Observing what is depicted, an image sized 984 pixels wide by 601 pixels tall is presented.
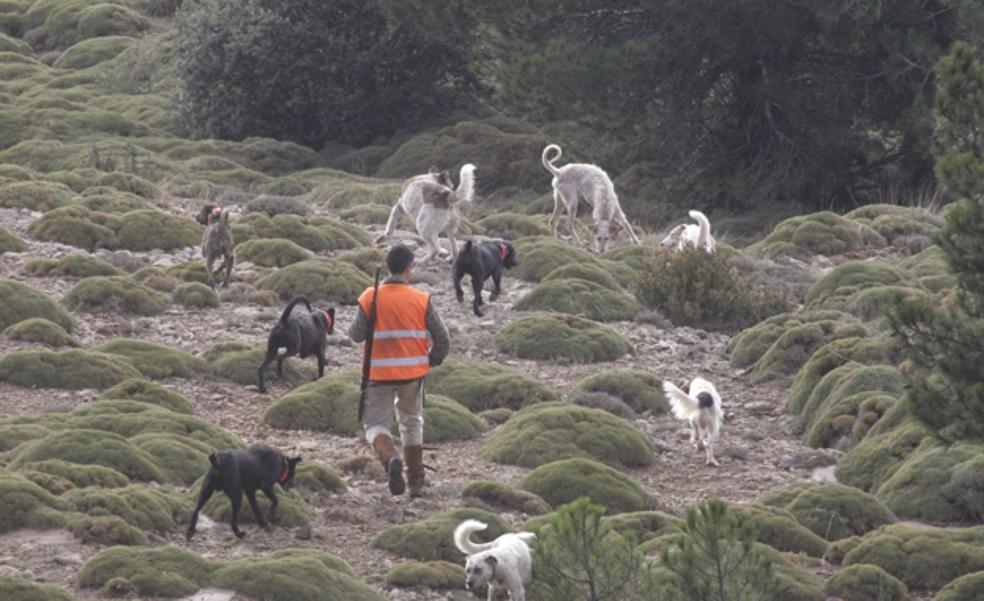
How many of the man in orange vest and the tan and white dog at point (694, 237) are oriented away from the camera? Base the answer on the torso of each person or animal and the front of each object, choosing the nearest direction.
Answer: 1

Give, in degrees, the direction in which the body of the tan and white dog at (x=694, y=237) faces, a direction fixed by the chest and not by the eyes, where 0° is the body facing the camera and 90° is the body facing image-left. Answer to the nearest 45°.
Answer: approximately 90°

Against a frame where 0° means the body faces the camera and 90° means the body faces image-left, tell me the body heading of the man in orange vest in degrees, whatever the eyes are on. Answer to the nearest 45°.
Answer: approximately 180°

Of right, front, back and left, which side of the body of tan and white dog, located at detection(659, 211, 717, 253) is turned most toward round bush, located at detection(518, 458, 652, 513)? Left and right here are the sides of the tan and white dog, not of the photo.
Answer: left

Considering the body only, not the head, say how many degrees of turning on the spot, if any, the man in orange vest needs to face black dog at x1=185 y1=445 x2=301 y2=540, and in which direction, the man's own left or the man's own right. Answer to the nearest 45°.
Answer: approximately 135° to the man's own left

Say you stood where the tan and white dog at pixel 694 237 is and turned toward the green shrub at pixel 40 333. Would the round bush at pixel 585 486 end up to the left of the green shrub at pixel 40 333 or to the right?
left

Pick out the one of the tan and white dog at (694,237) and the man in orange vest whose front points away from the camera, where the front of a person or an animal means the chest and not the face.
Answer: the man in orange vest

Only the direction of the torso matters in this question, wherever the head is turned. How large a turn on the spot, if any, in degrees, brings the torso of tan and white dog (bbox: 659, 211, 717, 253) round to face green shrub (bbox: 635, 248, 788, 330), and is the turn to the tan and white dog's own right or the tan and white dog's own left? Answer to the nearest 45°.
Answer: approximately 90° to the tan and white dog's own left

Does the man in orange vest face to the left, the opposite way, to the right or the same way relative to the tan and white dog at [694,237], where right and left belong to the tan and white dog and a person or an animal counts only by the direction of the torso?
to the right

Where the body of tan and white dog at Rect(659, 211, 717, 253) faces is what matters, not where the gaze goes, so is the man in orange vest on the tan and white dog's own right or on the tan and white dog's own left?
on the tan and white dog's own left

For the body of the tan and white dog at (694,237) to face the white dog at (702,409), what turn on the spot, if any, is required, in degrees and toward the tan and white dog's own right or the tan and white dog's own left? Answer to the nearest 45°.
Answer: approximately 90° to the tan and white dog's own left
